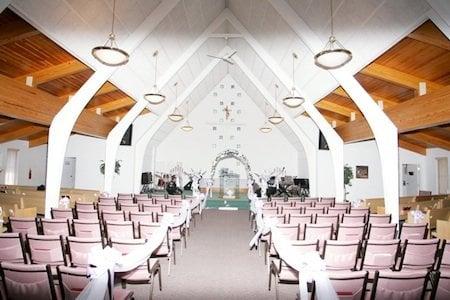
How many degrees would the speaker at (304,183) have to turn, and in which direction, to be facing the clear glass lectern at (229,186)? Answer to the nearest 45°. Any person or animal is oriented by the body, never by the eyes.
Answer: approximately 90° to its right

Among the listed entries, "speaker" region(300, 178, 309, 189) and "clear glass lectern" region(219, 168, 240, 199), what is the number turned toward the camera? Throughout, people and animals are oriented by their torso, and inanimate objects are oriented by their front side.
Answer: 2

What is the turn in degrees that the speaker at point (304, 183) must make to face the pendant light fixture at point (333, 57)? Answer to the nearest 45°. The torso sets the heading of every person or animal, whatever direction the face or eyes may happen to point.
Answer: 0° — it already faces it

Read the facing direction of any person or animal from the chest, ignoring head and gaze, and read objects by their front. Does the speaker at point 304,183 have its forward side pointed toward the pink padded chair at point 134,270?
yes

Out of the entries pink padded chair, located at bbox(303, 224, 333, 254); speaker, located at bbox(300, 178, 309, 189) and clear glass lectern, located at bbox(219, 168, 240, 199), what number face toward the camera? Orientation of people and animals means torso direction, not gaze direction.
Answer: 2

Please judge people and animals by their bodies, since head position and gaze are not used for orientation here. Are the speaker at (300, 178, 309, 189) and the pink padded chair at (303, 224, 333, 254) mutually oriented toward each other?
yes

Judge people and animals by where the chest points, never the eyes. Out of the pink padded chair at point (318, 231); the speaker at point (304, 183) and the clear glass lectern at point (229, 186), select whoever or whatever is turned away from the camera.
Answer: the pink padded chair

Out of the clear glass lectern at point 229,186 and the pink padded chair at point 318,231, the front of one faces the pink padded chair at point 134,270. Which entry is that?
the clear glass lectern

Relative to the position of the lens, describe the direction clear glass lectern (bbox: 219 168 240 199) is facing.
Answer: facing the viewer

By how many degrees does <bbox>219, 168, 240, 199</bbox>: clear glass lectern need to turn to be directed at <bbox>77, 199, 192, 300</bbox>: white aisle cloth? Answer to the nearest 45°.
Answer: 0° — it already faces it

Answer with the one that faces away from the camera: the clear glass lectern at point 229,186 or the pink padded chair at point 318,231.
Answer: the pink padded chair

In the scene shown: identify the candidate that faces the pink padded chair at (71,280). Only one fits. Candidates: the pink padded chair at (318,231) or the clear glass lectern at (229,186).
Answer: the clear glass lectern

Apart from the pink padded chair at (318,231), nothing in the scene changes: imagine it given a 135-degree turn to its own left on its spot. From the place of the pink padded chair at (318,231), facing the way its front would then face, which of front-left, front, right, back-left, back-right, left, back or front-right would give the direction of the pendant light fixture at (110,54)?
front-right

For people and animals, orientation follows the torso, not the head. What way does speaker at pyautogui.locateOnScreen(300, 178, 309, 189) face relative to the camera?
toward the camera

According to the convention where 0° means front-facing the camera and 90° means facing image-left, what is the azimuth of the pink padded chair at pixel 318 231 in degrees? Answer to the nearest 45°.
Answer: approximately 180°

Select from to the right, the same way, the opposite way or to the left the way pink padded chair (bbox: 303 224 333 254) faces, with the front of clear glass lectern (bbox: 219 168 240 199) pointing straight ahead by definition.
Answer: the opposite way
